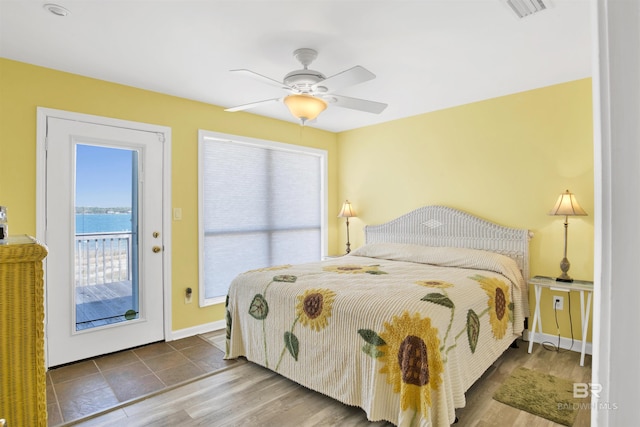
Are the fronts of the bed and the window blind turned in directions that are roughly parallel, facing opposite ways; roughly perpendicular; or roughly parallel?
roughly perpendicular

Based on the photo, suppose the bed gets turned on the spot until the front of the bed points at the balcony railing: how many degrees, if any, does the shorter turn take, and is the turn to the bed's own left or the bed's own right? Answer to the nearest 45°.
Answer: approximately 45° to the bed's own right

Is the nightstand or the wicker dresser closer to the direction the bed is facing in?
the wicker dresser

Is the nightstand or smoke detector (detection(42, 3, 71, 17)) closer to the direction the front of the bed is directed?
the smoke detector

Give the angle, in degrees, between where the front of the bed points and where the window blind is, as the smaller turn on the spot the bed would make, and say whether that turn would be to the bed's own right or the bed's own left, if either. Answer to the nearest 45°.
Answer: approximately 90° to the bed's own right

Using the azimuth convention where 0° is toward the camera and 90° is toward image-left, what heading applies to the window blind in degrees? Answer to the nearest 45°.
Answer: approximately 315°

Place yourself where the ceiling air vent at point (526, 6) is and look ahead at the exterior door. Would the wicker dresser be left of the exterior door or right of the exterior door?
left

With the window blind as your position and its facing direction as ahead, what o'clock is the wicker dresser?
The wicker dresser is roughly at 2 o'clock from the window blind.

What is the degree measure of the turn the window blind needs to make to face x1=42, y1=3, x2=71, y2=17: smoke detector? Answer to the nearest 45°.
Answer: approximately 90° to its right
